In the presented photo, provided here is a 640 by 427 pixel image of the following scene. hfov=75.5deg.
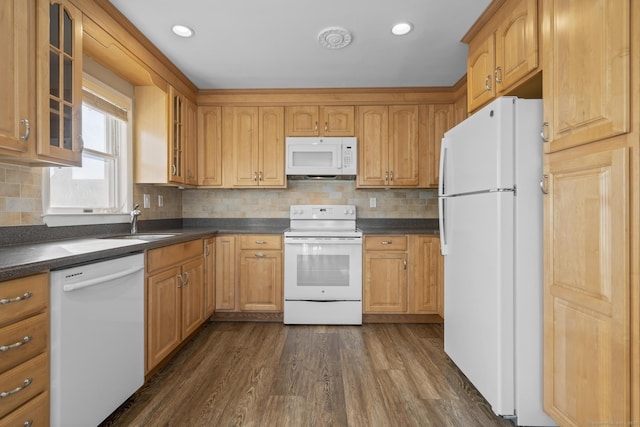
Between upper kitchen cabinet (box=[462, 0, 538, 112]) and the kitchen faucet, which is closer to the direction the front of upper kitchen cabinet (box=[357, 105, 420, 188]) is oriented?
the upper kitchen cabinet

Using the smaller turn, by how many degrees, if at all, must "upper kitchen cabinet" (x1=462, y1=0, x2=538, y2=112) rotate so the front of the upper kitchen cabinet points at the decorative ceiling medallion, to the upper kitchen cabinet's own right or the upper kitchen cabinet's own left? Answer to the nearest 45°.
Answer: approximately 45° to the upper kitchen cabinet's own right

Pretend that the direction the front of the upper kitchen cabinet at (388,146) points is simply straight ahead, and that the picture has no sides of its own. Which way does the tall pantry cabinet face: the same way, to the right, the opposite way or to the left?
to the right

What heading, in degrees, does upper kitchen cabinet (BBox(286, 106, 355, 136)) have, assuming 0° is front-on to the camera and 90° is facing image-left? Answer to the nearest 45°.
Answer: approximately 0°

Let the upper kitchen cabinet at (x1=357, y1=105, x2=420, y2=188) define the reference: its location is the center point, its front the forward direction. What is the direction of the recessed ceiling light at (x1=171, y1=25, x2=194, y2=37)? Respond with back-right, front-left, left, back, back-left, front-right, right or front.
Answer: front-right

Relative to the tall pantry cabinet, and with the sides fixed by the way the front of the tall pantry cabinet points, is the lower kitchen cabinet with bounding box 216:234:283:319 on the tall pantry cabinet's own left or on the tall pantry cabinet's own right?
on the tall pantry cabinet's own right

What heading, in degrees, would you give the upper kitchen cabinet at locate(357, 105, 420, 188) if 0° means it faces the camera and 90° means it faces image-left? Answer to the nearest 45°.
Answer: approximately 0°

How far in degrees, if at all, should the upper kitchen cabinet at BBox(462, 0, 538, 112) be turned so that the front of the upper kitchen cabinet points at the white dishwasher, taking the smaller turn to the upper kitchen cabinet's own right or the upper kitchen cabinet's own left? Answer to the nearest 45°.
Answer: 0° — it already faces it

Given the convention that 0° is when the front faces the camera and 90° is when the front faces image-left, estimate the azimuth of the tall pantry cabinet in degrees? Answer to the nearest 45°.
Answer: approximately 45°

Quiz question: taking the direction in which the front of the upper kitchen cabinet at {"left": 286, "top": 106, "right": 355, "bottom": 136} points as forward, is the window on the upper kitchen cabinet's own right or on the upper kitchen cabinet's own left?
on the upper kitchen cabinet's own right
